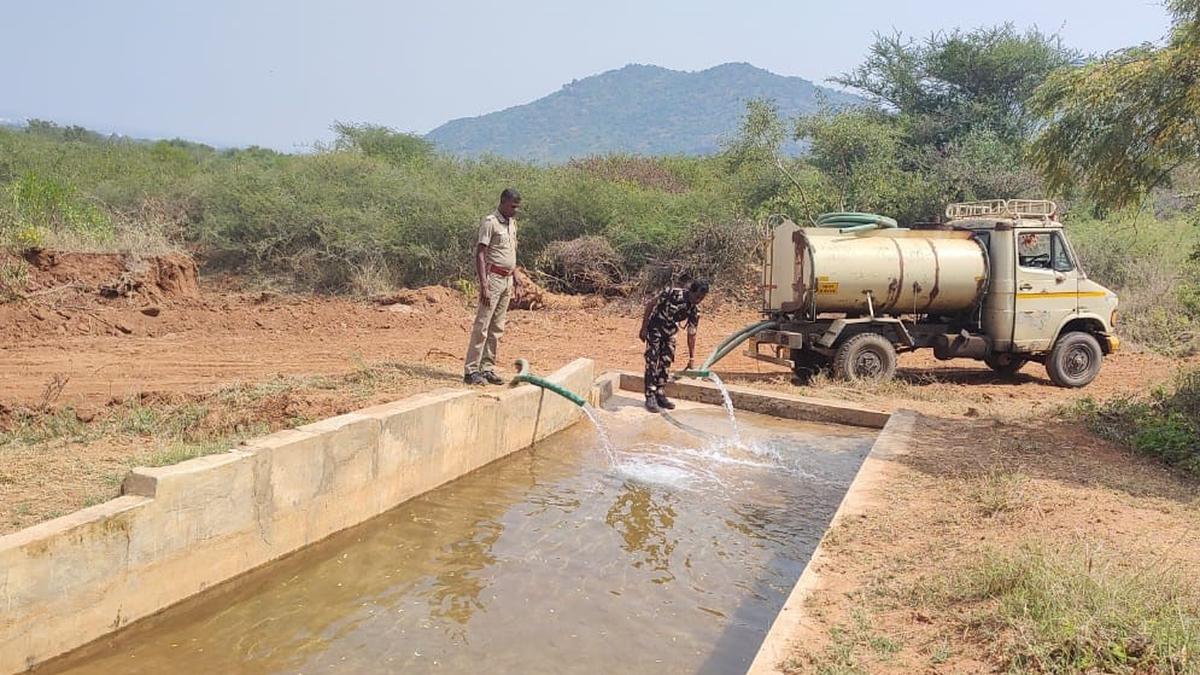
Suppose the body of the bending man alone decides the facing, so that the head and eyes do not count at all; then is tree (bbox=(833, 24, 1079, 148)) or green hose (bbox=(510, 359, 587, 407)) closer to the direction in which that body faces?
the tree

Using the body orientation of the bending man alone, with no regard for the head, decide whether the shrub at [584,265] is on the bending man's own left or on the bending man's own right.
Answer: on the bending man's own left

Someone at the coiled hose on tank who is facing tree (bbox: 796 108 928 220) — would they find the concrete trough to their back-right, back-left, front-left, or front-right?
back-left

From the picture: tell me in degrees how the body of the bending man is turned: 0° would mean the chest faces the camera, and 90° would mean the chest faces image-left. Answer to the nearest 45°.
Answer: approximately 270°

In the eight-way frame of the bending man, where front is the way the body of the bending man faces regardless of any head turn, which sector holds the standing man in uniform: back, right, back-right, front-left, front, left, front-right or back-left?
back-right

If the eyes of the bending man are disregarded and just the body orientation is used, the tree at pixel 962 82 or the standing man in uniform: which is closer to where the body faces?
the tree

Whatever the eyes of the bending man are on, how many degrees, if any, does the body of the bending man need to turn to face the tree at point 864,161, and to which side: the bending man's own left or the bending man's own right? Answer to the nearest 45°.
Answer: approximately 90° to the bending man's own left
